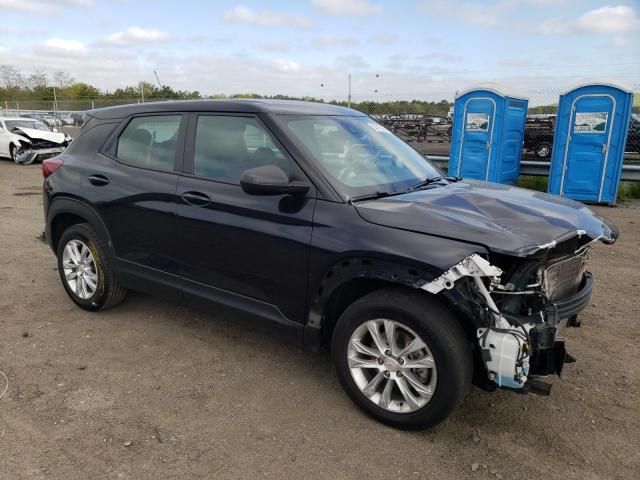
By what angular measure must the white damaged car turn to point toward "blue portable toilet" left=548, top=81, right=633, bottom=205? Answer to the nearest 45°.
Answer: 0° — it already faces it

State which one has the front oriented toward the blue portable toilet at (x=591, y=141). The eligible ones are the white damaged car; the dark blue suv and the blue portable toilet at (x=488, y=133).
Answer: the white damaged car

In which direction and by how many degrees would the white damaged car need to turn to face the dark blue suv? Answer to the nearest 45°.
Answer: approximately 45° to its right

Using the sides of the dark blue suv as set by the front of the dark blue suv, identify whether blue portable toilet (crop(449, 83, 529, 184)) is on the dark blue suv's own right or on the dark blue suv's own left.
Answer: on the dark blue suv's own left

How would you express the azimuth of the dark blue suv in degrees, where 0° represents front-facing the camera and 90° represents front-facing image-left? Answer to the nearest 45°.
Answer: approximately 315°

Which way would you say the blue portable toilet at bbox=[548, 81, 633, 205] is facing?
toward the camera

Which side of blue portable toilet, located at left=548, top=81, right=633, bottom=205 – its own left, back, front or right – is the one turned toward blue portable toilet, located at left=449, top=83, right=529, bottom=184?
right

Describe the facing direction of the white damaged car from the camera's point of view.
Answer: facing the viewer and to the right of the viewer

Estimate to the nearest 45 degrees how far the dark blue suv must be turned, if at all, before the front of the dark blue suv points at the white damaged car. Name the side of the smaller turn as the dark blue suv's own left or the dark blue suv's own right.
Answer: approximately 180°

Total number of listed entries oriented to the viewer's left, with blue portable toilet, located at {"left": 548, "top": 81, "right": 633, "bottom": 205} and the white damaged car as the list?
0

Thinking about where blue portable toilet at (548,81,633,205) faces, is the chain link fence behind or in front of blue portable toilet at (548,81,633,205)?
behind

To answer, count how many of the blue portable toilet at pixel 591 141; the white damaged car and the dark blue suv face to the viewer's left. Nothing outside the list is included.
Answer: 0

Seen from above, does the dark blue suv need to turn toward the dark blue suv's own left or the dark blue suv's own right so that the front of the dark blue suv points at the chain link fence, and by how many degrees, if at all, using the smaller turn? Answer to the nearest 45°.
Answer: approximately 135° to the dark blue suv's own left

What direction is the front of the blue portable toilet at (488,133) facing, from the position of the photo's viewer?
facing the viewer and to the left of the viewer
